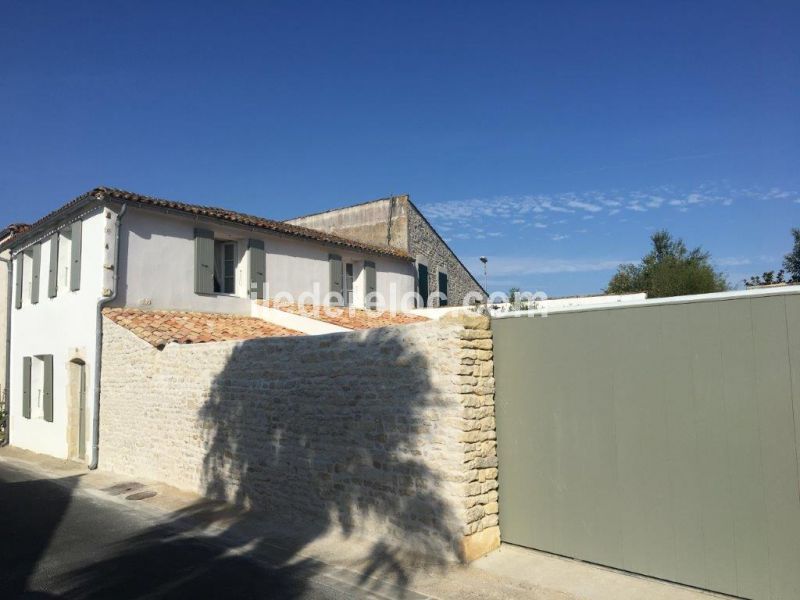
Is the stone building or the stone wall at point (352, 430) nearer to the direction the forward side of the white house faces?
the stone wall

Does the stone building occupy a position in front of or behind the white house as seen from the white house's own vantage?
behind

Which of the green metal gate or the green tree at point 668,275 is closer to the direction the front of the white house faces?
the green metal gate

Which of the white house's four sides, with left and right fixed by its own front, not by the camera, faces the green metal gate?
left

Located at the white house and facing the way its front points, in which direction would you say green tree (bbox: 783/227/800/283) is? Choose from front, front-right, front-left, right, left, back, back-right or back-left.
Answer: back-left

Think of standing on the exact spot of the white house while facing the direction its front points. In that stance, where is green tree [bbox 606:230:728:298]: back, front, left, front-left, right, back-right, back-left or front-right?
back-left
